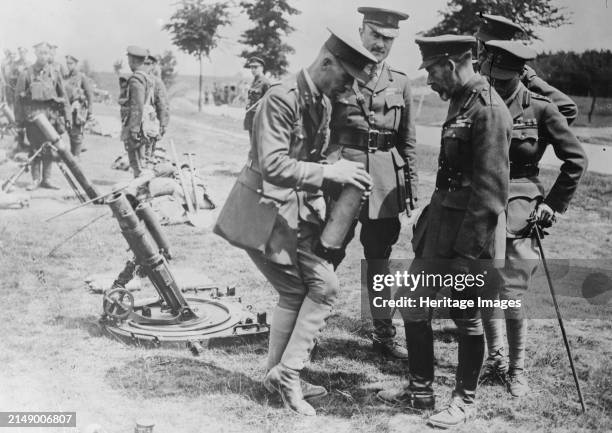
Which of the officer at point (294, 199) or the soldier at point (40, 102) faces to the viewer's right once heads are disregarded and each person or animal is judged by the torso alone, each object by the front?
the officer

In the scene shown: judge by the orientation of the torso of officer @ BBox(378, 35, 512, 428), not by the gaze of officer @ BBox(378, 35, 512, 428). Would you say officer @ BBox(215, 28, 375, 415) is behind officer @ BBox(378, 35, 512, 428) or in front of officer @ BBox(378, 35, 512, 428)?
in front

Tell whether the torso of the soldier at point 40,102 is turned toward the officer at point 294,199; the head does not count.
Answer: yes

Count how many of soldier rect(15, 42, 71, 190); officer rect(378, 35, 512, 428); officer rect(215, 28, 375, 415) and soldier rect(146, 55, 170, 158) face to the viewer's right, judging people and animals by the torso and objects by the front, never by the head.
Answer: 1

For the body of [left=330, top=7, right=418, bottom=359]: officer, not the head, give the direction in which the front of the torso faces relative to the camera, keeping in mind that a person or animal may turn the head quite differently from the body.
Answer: toward the camera

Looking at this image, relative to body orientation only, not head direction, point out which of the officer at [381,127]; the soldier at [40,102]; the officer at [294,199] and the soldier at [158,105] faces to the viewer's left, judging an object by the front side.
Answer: the soldier at [158,105]

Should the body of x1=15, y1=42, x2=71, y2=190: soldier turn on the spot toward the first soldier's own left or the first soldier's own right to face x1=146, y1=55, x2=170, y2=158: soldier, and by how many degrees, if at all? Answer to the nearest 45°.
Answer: approximately 135° to the first soldier's own left

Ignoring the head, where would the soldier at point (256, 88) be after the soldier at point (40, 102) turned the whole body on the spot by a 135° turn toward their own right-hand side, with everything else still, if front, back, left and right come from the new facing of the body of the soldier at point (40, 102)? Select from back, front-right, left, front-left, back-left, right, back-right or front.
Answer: back-right

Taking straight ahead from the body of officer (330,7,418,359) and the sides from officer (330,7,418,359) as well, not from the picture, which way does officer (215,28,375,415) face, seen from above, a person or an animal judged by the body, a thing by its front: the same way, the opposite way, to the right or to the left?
to the left

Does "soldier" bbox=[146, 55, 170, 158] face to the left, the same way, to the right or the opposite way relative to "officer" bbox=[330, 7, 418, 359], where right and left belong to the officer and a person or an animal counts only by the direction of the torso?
to the right

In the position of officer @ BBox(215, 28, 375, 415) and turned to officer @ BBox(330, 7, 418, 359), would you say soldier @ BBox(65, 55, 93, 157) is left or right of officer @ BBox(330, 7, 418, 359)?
left

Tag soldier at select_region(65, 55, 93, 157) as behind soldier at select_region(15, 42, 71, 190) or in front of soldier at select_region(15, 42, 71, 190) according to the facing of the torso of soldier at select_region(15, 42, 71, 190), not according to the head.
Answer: behind

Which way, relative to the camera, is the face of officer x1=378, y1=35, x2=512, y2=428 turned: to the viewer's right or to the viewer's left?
to the viewer's left

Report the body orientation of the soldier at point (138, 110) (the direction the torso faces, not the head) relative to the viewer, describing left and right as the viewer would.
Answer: facing to the left of the viewer

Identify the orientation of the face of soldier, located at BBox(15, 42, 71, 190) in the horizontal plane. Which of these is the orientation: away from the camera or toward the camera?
toward the camera

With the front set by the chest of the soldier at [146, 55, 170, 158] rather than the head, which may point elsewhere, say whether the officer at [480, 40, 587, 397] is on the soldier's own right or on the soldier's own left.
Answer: on the soldier's own left
